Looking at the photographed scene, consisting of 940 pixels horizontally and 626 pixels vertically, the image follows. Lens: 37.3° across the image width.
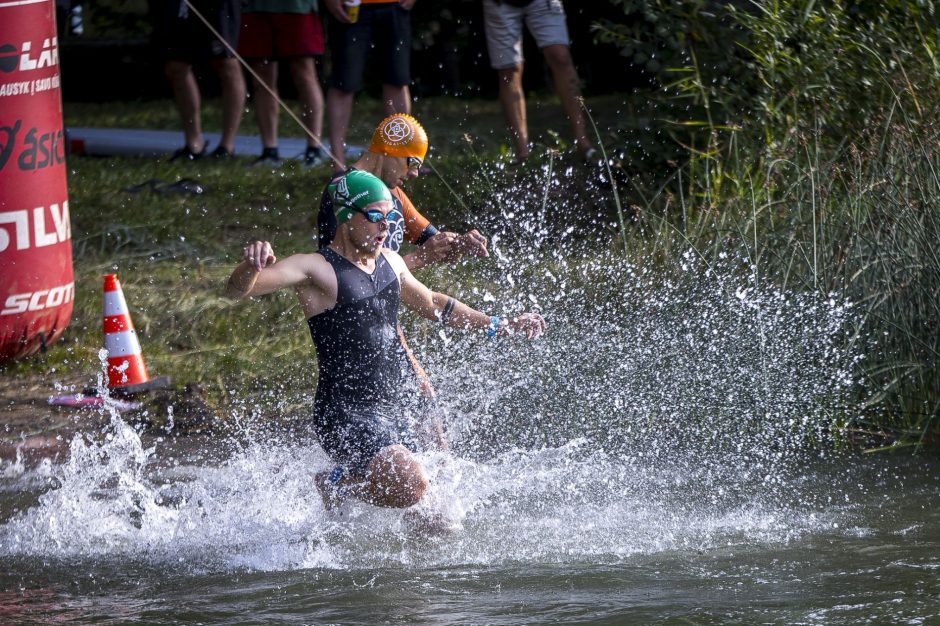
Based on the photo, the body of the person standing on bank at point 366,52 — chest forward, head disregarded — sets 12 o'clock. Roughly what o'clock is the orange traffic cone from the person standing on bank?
The orange traffic cone is roughly at 1 o'clock from the person standing on bank.

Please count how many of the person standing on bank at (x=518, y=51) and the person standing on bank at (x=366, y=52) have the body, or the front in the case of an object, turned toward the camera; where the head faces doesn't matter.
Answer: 2

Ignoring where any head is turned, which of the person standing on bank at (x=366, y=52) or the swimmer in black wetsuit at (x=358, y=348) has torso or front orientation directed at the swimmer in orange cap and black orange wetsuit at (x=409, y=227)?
the person standing on bank

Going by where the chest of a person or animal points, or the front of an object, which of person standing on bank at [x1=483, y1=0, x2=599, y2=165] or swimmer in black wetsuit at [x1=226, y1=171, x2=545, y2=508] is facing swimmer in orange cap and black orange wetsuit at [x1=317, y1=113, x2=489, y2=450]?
the person standing on bank

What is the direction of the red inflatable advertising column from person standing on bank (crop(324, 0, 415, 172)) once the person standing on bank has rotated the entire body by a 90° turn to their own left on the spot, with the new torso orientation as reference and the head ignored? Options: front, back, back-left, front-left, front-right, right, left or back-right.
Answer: back-right

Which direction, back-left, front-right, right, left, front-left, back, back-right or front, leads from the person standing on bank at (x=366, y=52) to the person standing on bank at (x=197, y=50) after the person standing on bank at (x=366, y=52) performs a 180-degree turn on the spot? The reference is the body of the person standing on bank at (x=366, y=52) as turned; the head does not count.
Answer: front-left

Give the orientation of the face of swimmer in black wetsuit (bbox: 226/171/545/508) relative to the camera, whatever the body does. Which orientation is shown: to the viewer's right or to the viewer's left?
to the viewer's right

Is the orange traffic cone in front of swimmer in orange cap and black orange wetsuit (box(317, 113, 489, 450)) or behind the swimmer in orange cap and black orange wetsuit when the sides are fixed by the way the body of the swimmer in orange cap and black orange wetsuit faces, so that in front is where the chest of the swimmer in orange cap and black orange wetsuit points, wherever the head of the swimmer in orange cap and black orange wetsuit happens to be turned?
behind

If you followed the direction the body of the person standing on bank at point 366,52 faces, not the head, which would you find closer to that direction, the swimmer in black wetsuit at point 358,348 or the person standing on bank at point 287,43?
the swimmer in black wetsuit
